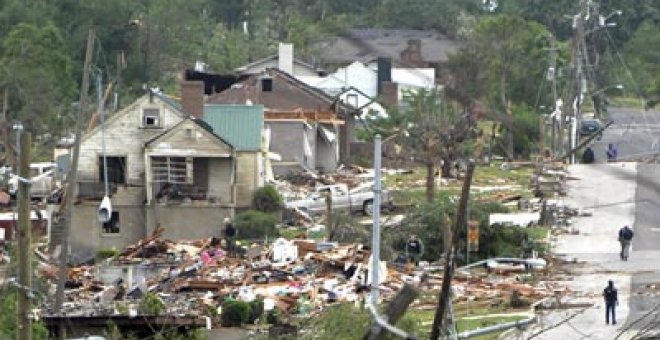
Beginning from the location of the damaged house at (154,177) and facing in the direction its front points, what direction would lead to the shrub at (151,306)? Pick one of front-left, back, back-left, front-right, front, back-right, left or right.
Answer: front

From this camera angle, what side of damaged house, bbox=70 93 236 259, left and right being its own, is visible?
front

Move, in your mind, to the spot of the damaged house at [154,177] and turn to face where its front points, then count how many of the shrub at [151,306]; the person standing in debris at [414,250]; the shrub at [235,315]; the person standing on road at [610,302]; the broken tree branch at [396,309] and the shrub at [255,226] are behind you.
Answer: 0

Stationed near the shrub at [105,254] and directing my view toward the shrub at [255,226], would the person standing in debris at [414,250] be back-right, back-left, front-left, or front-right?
front-right

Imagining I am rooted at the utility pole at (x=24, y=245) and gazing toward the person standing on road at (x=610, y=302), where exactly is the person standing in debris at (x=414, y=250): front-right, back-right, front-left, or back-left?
front-left

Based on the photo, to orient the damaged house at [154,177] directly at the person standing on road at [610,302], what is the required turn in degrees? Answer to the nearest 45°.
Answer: approximately 45° to its left
